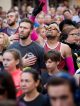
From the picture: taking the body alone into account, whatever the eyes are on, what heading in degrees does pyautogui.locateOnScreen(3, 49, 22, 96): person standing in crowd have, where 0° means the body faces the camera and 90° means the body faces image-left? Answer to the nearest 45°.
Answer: approximately 45°

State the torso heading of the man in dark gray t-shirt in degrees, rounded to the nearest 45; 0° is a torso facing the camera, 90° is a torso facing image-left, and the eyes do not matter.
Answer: approximately 45°

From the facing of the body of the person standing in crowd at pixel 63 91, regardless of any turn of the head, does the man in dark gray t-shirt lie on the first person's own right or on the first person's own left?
on the first person's own right

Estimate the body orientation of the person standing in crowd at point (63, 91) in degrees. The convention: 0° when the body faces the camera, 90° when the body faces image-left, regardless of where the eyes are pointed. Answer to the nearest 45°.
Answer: approximately 45°
